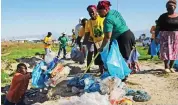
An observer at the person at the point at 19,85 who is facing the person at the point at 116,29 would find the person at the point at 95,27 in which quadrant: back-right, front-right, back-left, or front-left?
front-left

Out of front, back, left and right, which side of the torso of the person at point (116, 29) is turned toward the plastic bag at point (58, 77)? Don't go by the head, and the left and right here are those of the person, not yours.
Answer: front

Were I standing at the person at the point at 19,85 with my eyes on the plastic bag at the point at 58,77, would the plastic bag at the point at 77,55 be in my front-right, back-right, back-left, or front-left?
front-left

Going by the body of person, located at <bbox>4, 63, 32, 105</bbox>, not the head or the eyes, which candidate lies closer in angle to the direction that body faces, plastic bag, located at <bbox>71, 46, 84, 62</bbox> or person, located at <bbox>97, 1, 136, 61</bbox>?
the person

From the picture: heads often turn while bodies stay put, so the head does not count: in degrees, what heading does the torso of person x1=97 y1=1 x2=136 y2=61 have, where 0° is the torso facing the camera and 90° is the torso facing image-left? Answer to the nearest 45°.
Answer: approximately 90°

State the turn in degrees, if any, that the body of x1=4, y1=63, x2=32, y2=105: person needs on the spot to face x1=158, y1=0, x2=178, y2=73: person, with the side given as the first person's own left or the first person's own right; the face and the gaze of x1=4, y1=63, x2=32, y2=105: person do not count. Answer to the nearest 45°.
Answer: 0° — they already face them

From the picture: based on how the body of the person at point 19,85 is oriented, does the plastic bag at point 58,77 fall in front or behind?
in front

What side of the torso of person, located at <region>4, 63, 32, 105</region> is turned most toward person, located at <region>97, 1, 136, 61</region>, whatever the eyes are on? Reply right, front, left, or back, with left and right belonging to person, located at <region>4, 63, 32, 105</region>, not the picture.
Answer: front

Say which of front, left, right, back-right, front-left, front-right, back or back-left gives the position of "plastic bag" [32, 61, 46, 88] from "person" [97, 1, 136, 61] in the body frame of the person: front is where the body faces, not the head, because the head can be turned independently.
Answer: front

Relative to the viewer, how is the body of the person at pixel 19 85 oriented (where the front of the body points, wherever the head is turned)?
to the viewer's right

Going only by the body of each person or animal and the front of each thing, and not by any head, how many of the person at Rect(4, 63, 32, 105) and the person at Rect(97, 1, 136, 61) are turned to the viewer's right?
1

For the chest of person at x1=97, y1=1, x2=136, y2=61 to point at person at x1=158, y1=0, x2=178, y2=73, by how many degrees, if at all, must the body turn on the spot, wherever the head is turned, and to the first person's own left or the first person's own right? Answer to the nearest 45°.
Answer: approximately 135° to the first person's own right

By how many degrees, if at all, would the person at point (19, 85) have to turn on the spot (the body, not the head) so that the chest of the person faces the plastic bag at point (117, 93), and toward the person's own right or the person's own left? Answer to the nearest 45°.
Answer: approximately 45° to the person's own right
